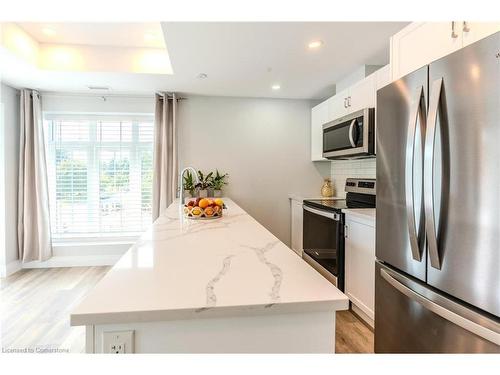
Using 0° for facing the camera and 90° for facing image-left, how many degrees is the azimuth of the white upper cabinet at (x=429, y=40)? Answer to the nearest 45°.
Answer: approximately 45°

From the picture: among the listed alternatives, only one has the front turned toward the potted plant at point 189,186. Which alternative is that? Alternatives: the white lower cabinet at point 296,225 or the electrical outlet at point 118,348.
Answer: the white lower cabinet

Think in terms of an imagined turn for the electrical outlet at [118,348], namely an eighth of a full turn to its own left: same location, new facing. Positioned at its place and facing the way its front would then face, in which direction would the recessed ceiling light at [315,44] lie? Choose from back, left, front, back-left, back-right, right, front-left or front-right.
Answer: left

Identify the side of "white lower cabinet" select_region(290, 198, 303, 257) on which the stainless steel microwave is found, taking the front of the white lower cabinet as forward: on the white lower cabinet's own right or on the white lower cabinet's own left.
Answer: on the white lower cabinet's own left

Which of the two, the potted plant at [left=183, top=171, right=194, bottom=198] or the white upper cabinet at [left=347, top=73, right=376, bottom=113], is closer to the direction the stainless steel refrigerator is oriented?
the potted plant

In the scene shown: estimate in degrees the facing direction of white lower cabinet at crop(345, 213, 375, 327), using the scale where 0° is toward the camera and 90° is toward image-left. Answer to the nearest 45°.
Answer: approximately 45°

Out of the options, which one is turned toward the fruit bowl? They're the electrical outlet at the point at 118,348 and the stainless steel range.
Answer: the stainless steel range

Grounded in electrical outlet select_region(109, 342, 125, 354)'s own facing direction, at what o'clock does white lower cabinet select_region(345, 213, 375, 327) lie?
The white lower cabinet is roughly at 8 o'clock from the electrical outlet.

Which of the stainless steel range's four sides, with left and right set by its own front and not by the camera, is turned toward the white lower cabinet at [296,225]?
right

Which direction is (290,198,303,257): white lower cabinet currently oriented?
to the viewer's left
